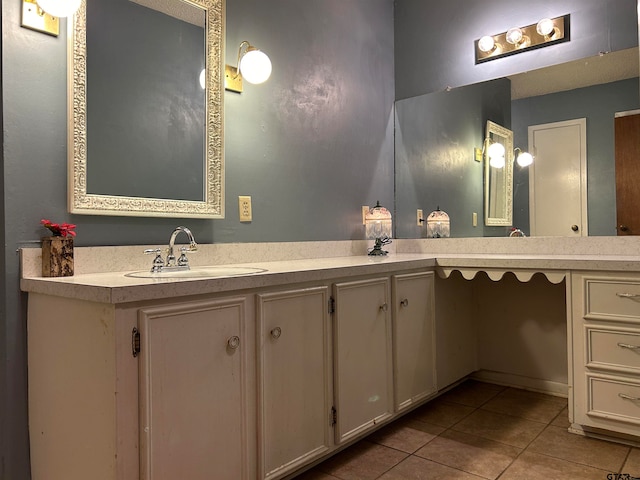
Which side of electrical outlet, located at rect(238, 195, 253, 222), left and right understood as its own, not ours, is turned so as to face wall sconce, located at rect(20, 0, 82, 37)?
right

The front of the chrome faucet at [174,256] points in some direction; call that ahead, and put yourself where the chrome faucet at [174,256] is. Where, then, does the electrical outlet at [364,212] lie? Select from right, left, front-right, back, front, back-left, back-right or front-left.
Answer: left

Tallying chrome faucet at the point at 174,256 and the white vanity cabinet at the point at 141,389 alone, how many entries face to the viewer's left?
0

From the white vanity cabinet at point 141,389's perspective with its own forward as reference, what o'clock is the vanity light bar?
The vanity light bar is roughly at 10 o'clock from the white vanity cabinet.
